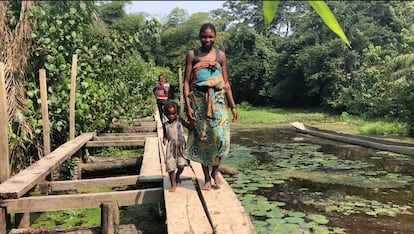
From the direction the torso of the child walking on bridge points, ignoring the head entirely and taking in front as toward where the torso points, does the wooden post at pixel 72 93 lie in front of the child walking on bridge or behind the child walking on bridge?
behind

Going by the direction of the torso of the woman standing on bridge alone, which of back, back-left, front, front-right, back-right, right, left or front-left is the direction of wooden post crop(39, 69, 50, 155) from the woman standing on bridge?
back-right

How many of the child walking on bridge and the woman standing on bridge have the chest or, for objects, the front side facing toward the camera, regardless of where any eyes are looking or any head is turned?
2

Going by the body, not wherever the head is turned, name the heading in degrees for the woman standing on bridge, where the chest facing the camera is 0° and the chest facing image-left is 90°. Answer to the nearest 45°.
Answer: approximately 0°

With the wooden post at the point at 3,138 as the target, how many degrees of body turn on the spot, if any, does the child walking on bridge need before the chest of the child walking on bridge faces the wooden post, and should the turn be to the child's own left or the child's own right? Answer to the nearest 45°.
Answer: approximately 90° to the child's own right

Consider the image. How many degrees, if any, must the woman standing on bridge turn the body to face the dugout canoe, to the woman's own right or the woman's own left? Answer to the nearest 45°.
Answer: approximately 135° to the woman's own left

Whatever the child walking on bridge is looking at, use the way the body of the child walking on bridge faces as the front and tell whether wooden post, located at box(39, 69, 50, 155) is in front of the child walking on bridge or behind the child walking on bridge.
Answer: behind

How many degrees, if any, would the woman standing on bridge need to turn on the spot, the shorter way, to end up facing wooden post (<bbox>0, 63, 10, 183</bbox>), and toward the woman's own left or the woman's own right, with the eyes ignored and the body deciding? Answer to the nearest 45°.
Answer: approximately 90° to the woman's own right

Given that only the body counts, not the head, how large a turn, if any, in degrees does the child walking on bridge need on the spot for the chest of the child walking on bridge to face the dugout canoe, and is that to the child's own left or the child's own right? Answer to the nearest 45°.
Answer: approximately 135° to the child's own left

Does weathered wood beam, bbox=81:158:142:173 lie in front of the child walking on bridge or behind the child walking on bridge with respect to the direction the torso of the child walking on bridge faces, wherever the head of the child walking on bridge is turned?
behind

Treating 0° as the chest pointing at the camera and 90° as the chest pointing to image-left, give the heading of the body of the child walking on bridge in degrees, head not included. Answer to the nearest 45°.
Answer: approximately 0°
